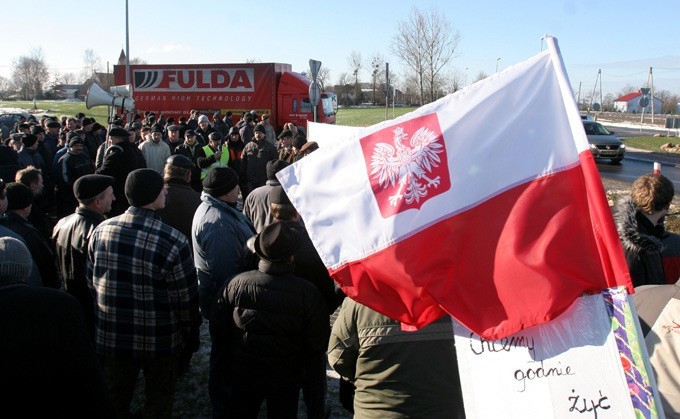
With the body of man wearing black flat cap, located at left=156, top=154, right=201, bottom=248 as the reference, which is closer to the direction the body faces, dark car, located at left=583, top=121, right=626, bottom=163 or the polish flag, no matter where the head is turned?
the dark car

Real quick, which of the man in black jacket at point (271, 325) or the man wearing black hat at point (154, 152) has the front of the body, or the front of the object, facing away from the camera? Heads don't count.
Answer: the man in black jacket

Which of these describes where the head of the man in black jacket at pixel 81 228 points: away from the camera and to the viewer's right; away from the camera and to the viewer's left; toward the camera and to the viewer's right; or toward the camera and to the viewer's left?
away from the camera and to the viewer's right

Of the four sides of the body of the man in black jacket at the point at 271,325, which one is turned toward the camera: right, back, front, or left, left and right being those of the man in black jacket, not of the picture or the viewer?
back

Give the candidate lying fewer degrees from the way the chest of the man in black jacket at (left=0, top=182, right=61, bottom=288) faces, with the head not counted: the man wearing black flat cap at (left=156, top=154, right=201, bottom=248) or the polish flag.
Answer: the man wearing black flat cap

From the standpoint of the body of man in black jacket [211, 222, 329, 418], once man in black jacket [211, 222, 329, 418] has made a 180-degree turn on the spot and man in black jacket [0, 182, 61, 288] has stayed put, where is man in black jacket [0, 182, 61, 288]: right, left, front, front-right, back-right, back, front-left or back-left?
back-right

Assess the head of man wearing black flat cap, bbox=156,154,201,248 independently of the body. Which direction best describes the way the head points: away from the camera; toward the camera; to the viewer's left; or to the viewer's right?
away from the camera

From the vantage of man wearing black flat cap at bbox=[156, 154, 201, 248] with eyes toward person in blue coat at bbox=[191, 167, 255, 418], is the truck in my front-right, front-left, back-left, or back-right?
back-left

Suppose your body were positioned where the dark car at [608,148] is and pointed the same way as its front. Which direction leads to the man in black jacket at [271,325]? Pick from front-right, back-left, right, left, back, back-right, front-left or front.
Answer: front-right

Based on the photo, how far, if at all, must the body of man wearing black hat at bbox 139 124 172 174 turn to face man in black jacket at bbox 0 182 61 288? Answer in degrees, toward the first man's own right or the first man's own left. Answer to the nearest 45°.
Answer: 0° — they already face them
